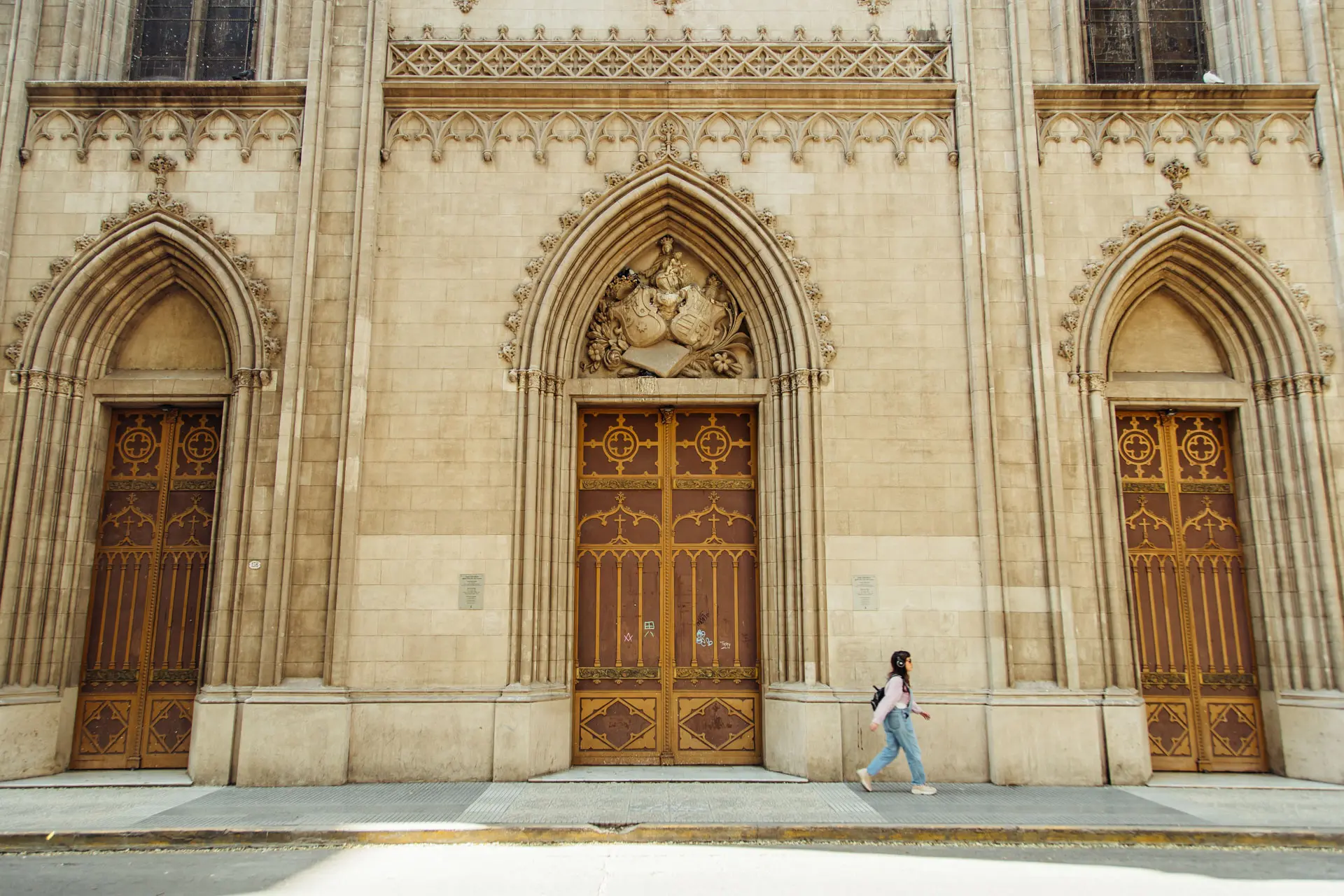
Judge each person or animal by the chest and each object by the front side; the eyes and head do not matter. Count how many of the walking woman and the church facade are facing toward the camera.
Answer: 1

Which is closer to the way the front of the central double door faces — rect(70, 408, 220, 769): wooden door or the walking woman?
the walking woman

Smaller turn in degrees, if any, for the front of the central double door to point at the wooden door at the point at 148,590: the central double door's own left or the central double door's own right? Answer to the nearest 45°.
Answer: approximately 90° to the central double door's own right

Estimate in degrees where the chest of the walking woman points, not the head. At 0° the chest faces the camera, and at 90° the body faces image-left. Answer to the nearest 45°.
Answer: approximately 270°

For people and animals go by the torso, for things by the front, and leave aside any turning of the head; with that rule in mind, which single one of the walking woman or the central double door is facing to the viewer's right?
the walking woman

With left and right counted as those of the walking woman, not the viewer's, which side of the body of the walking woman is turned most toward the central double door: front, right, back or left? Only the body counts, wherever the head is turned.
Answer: back

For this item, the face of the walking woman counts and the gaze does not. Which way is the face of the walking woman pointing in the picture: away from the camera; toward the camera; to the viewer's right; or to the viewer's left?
to the viewer's right

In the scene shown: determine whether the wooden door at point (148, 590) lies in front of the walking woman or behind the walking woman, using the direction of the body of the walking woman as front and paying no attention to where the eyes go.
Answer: behind

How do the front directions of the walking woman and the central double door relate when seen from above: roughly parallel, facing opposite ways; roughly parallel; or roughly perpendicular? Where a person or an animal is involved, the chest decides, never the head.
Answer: roughly perpendicular

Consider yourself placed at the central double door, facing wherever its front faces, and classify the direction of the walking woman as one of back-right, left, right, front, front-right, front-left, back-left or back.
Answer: front-left

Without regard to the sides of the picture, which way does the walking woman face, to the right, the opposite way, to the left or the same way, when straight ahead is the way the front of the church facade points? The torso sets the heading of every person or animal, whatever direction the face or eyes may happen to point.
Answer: to the left

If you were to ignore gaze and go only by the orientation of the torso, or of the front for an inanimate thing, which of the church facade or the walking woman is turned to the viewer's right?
the walking woman
